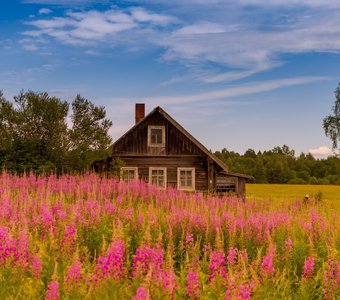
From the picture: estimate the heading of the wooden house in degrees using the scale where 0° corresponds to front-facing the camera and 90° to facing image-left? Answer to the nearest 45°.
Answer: approximately 0°
